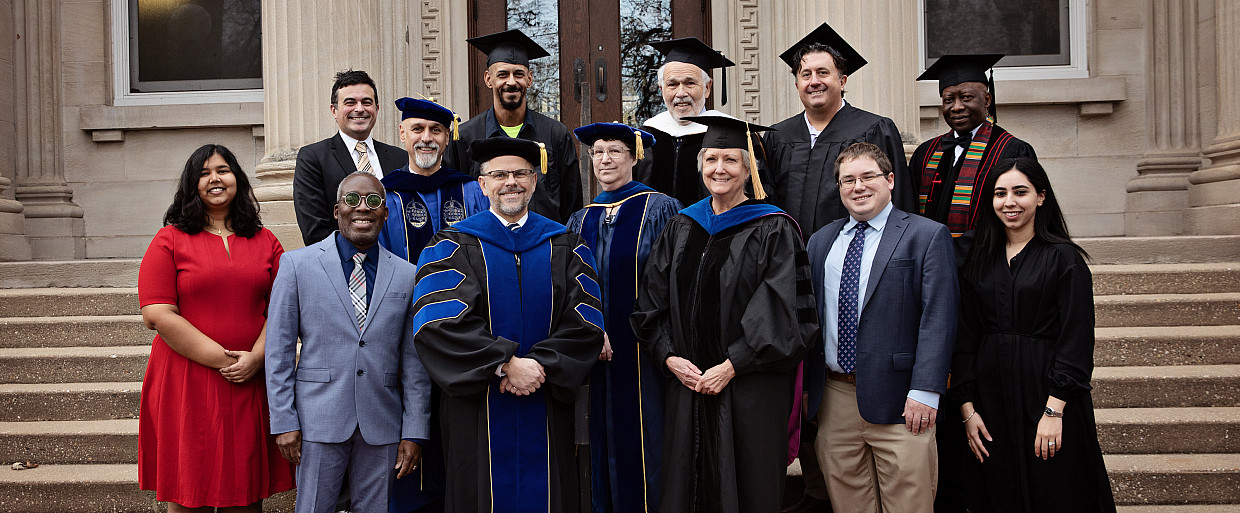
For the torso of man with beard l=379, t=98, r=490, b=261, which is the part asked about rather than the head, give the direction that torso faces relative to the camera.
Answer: toward the camera

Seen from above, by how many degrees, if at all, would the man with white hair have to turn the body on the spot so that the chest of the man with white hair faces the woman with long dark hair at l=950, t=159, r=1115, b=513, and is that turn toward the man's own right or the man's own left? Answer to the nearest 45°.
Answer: approximately 45° to the man's own left

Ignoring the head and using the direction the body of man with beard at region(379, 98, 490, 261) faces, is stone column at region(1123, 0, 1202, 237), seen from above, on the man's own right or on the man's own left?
on the man's own left

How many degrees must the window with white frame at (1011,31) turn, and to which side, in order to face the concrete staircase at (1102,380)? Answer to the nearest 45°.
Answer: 0° — it already faces it

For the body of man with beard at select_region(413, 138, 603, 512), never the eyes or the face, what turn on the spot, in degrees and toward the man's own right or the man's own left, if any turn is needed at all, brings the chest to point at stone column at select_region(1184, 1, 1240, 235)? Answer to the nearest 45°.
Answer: approximately 135° to the man's own left

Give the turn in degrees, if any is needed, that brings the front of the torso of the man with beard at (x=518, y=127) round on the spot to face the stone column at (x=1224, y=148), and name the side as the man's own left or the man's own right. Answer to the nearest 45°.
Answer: approximately 90° to the man's own left

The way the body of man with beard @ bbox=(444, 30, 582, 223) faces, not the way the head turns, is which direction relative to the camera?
toward the camera

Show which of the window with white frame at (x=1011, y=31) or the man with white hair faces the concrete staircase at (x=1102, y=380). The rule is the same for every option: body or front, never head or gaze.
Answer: the window with white frame

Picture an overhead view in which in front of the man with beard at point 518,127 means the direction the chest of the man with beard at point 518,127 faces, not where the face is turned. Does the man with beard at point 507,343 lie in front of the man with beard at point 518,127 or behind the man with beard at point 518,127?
in front

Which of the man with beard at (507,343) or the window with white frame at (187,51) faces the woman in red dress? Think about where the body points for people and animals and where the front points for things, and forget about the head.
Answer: the window with white frame

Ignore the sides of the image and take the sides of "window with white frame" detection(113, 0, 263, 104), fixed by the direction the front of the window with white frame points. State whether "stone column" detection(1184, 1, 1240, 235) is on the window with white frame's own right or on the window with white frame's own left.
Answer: on the window with white frame's own left

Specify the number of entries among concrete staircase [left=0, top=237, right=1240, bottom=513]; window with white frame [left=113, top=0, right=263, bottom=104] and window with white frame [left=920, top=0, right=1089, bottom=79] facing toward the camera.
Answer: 3

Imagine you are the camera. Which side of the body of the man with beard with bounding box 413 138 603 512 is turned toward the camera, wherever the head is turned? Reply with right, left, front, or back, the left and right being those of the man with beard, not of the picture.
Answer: front

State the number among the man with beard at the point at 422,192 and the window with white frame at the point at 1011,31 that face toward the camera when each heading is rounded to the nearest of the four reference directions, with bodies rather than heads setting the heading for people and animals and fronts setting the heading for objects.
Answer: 2
